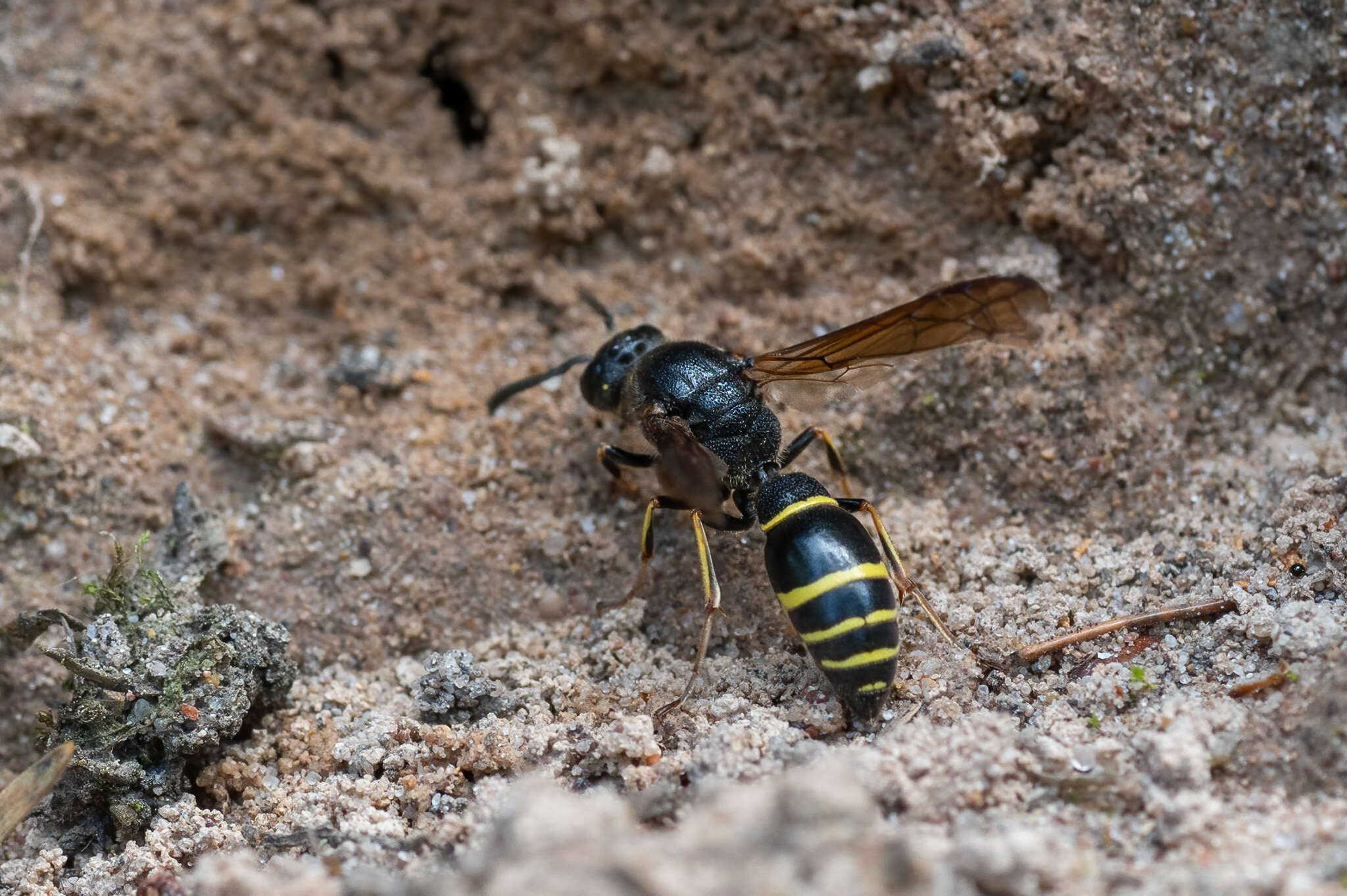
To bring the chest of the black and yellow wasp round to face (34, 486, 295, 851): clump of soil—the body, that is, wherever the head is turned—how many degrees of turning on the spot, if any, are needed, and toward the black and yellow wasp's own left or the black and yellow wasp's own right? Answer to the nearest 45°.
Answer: approximately 45° to the black and yellow wasp's own left

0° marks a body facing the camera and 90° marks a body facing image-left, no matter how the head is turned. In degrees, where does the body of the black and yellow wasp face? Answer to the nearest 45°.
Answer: approximately 135°
